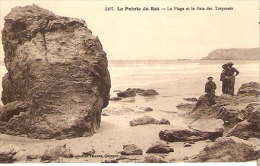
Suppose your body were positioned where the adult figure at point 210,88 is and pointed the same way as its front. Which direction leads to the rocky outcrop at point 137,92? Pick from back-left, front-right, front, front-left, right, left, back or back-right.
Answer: right

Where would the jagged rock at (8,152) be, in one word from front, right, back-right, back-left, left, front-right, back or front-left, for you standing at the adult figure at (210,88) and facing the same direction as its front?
front-right

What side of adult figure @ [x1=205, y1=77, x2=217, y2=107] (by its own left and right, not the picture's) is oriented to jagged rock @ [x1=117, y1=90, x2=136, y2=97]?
right

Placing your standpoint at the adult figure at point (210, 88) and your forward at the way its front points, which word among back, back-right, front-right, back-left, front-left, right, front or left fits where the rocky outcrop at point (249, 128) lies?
front-left

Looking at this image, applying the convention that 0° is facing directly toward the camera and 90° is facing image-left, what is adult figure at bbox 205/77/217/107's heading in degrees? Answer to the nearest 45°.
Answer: approximately 0°

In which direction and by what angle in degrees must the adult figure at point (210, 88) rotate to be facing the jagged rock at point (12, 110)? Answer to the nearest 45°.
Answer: approximately 45° to its right

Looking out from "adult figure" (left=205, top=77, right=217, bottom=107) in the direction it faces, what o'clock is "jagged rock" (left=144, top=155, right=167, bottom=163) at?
The jagged rock is roughly at 1 o'clock from the adult figure.

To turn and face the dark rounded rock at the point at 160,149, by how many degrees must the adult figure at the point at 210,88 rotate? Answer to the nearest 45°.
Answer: approximately 45° to its right

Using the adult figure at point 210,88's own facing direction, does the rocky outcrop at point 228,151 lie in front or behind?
in front
